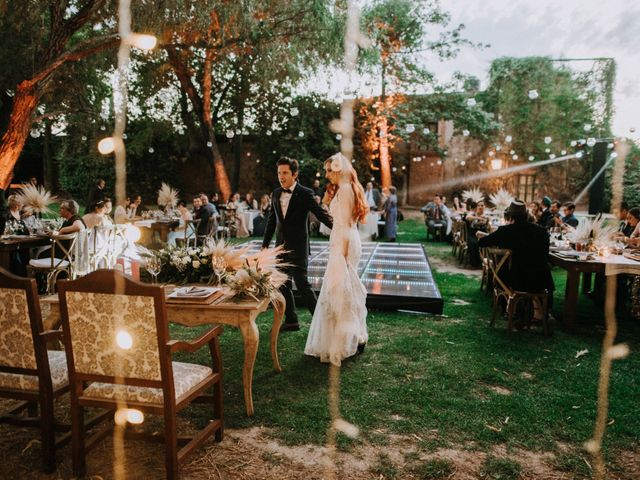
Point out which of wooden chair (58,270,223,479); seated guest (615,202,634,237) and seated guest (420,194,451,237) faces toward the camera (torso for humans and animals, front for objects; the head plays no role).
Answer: seated guest (420,194,451,237)

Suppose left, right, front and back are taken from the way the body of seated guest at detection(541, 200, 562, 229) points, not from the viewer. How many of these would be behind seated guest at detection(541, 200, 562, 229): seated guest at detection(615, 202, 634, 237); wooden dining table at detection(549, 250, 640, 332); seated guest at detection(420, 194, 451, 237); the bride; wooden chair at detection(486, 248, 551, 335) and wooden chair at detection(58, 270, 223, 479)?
1

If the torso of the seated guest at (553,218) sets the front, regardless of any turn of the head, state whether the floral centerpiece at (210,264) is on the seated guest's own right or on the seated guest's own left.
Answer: on the seated guest's own right

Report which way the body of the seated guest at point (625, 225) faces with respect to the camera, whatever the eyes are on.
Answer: to the viewer's left

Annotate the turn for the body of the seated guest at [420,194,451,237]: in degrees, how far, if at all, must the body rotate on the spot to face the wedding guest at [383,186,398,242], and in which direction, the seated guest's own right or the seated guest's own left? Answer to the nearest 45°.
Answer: approximately 45° to the seated guest's own right

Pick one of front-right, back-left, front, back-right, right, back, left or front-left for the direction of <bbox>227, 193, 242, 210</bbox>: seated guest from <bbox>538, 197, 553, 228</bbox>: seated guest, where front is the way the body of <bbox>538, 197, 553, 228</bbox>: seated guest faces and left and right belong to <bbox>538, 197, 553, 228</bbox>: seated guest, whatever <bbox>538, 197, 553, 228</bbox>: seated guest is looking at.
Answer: front-right

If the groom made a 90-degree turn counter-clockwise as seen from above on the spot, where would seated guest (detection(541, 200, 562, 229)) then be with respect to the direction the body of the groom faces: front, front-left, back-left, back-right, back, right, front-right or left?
left

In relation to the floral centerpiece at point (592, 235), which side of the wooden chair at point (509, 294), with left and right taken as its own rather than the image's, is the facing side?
front

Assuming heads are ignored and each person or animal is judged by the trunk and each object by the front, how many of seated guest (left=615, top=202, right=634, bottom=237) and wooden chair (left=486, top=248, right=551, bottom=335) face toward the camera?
0

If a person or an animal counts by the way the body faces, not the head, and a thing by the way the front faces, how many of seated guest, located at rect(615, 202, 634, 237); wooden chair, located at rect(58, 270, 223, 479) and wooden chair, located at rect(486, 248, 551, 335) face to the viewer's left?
1

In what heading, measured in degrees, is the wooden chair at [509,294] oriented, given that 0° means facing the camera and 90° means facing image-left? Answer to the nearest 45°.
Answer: approximately 225°
